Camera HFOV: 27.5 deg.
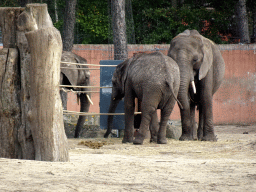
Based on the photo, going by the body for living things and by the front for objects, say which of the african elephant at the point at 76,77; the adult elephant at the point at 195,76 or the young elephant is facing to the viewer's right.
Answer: the african elephant

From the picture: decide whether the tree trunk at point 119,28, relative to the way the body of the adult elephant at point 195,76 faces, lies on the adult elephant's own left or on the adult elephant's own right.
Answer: on the adult elephant's own right

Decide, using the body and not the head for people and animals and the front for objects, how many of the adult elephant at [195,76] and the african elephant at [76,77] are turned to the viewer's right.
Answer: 1

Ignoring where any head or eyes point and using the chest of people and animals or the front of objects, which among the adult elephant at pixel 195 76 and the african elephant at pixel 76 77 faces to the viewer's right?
the african elephant

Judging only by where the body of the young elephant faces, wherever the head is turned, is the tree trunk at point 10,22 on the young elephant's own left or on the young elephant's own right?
on the young elephant's own left

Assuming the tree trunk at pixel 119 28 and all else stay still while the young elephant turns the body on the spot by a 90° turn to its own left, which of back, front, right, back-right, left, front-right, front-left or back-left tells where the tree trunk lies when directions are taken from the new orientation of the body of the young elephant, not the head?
back-right

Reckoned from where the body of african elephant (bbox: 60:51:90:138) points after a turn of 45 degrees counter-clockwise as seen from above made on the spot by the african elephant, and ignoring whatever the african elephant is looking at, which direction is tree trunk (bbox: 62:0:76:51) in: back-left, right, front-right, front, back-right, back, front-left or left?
front-left

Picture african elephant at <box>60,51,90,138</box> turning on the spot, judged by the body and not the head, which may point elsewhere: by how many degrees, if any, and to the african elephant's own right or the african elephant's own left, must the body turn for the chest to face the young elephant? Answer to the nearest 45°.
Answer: approximately 45° to the african elephant's own right

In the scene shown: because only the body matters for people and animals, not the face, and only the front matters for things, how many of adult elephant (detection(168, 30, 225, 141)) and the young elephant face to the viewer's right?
0

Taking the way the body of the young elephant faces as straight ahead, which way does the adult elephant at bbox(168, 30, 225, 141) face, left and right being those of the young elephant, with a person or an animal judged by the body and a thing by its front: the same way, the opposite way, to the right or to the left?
to the left

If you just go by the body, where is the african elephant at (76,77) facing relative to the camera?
to the viewer's right

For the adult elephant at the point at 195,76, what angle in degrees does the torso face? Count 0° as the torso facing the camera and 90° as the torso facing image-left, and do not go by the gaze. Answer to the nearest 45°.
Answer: approximately 45°

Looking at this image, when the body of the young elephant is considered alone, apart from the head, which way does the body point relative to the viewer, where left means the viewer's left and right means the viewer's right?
facing away from the viewer and to the left of the viewer

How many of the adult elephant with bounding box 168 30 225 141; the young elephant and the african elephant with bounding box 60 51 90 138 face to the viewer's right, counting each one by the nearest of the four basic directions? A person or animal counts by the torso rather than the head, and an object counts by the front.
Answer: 1
